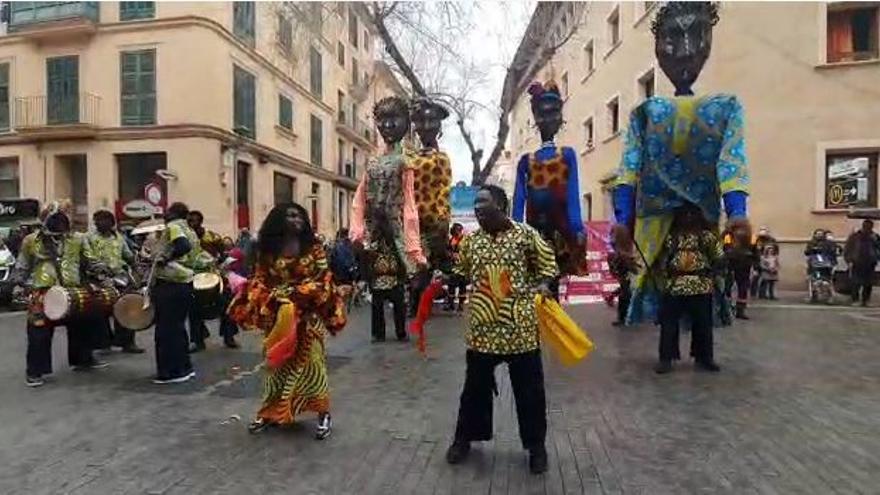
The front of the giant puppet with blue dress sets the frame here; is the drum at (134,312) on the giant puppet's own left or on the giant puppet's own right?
on the giant puppet's own right

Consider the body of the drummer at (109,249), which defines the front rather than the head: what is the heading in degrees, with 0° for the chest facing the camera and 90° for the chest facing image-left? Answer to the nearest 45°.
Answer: approximately 315°

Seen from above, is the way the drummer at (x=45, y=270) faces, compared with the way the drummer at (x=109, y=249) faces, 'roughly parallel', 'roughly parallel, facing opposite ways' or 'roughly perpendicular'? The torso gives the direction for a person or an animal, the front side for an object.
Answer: roughly parallel

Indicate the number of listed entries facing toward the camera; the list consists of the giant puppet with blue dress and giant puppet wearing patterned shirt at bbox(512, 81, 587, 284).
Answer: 2

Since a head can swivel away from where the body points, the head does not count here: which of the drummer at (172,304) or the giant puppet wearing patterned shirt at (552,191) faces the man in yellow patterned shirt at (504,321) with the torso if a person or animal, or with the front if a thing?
the giant puppet wearing patterned shirt

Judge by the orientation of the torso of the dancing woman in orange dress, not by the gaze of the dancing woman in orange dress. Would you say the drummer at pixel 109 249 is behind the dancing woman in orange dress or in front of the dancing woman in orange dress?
behind

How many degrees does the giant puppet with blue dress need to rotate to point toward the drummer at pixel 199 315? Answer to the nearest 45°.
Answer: approximately 90° to its right

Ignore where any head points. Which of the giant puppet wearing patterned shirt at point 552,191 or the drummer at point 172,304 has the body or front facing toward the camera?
the giant puppet wearing patterned shirt

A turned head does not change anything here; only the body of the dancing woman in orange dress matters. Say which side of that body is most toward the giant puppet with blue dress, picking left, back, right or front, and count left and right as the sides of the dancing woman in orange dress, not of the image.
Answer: left

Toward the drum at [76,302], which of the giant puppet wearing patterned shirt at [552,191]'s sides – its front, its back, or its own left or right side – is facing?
right

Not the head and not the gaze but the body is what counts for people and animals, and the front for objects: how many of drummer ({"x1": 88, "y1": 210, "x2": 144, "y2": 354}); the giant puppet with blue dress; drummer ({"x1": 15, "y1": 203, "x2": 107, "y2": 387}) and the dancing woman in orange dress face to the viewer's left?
0

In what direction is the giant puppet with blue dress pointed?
toward the camera

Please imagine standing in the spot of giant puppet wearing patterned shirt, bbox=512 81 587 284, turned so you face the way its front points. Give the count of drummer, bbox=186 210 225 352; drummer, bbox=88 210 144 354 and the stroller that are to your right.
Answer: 2

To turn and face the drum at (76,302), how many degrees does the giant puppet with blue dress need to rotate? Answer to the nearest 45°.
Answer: approximately 90° to its right
